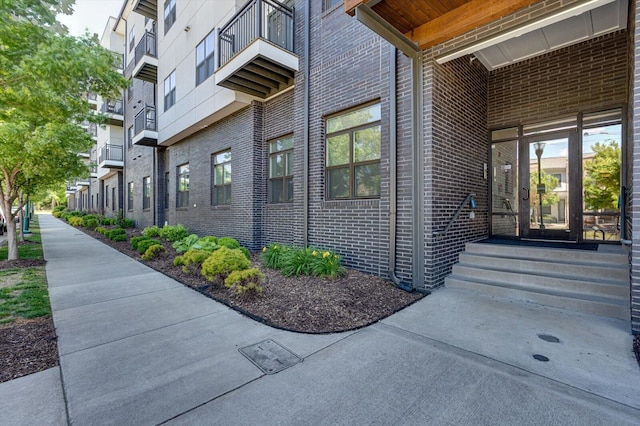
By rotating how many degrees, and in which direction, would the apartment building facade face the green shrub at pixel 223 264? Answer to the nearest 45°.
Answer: approximately 45° to its right

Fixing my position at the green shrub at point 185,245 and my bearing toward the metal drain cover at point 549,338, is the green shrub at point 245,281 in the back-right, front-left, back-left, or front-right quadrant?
front-right

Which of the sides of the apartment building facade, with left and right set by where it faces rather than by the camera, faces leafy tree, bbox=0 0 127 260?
front

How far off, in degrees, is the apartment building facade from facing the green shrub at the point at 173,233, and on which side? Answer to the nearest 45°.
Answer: approximately 90° to its right

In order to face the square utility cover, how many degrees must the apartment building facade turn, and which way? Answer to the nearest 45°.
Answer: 0° — it already faces it

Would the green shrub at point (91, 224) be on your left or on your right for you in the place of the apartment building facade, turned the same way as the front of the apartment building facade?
on your right
